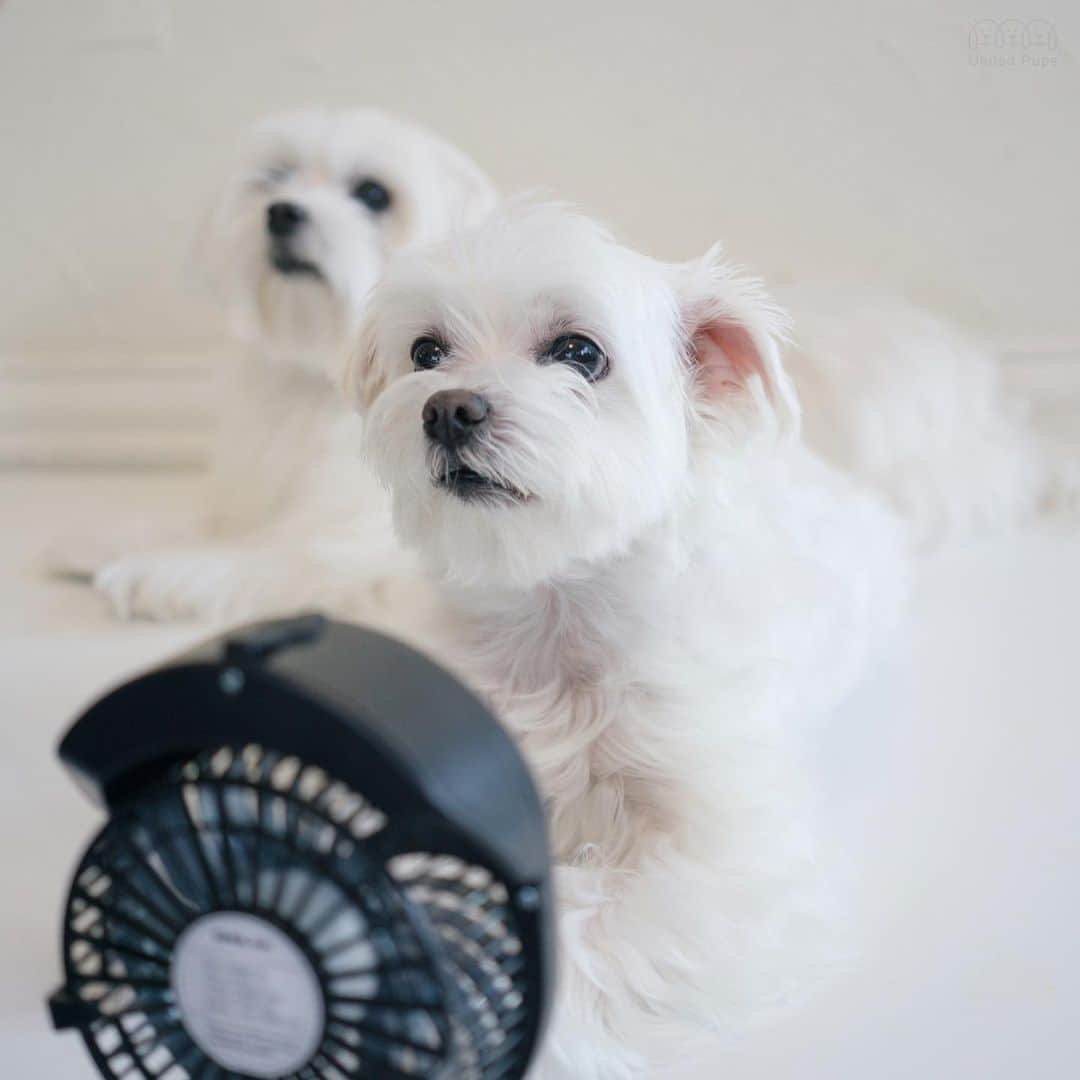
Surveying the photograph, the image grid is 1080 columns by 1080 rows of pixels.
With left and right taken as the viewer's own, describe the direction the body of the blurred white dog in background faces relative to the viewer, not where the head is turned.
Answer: facing the viewer and to the left of the viewer

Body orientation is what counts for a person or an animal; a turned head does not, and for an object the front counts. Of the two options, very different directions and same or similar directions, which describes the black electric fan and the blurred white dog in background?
very different directions

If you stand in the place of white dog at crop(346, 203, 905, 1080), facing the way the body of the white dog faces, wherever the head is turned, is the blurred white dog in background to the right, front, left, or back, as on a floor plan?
right

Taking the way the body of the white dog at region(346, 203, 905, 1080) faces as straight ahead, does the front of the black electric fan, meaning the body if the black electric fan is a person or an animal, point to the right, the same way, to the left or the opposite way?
the opposite way

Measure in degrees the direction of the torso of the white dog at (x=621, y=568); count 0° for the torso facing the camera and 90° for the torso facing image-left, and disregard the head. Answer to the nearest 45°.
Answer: approximately 45°

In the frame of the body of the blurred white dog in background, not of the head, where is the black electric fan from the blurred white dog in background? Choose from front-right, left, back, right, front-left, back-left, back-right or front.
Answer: front-left
